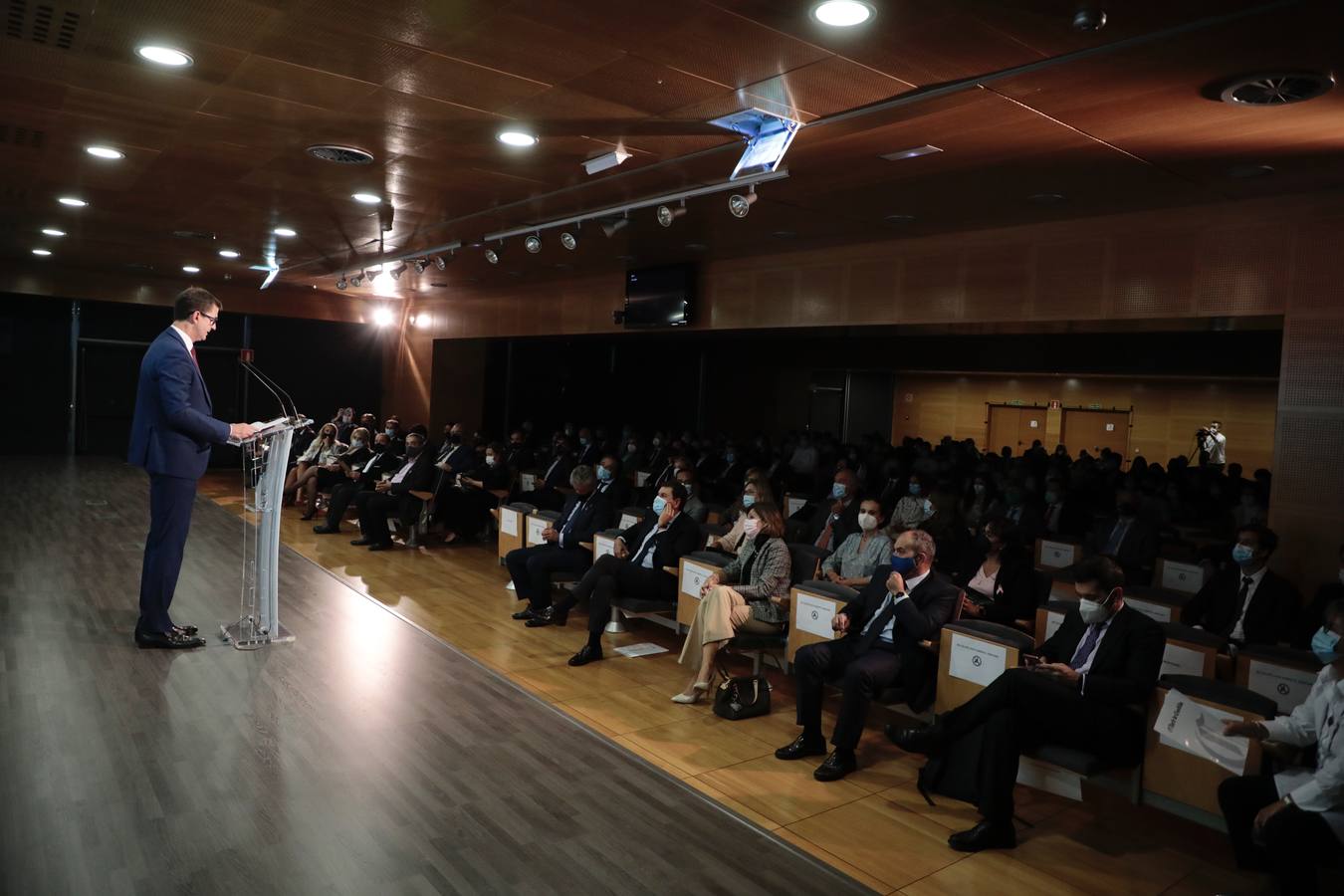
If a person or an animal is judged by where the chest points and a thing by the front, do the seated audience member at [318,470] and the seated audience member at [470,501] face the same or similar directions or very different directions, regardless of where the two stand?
same or similar directions

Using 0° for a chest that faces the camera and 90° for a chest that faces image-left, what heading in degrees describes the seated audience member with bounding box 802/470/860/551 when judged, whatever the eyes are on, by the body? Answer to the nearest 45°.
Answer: approximately 45°

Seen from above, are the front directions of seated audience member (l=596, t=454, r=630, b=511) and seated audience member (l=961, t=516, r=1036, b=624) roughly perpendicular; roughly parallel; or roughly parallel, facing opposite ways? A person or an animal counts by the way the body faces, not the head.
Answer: roughly parallel

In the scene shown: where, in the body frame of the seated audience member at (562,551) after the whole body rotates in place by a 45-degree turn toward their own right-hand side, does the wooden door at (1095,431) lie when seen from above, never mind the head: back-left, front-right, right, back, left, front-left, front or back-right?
back-right

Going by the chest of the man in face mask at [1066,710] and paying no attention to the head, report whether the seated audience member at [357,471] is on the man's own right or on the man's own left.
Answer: on the man's own right

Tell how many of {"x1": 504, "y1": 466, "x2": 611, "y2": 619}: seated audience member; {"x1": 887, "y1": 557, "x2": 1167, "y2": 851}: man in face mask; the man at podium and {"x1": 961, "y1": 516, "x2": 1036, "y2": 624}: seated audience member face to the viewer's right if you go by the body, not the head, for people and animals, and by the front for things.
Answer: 1

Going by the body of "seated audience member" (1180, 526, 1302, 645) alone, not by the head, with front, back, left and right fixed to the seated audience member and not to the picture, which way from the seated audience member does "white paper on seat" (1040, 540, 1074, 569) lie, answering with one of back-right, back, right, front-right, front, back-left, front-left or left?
right

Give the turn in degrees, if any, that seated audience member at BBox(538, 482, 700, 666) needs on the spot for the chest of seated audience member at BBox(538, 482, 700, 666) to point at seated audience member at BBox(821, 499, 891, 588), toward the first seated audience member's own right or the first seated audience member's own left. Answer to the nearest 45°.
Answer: approximately 135° to the first seated audience member's own left

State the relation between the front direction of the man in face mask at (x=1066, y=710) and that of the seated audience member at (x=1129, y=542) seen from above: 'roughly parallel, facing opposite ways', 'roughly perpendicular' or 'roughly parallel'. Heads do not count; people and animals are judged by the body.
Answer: roughly parallel

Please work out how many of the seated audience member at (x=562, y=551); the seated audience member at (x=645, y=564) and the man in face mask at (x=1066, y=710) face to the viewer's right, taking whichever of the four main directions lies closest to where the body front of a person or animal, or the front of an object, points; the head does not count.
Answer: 0

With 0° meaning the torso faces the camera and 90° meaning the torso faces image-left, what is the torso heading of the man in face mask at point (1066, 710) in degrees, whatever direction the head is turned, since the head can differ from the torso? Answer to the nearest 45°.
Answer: approximately 45°

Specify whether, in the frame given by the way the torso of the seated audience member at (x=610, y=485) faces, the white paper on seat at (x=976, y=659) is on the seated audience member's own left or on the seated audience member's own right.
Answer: on the seated audience member's own left

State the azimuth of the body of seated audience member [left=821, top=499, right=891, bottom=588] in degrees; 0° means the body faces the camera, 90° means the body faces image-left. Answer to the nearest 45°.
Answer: approximately 45°

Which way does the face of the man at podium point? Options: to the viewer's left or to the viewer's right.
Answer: to the viewer's right

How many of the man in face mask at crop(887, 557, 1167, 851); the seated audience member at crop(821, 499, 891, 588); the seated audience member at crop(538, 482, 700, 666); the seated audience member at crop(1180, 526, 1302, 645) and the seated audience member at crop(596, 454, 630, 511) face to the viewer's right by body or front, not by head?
0

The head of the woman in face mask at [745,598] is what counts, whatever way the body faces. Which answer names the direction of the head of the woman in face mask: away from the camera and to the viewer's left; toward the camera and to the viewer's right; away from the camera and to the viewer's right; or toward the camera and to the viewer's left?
toward the camera and to the viewer's left

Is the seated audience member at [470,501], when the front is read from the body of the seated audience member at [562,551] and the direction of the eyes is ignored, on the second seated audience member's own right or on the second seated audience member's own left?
on the second seated audience member's own right

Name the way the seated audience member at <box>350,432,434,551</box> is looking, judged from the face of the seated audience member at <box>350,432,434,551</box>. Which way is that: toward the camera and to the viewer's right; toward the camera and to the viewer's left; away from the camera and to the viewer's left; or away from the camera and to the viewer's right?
toward the camera and to the viewer's left

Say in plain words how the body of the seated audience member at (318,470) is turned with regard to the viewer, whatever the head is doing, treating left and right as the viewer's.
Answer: facing the viewer and to the left of the viewer

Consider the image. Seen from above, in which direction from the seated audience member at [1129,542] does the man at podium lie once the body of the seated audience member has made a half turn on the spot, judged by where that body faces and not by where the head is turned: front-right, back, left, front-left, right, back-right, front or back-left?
back
